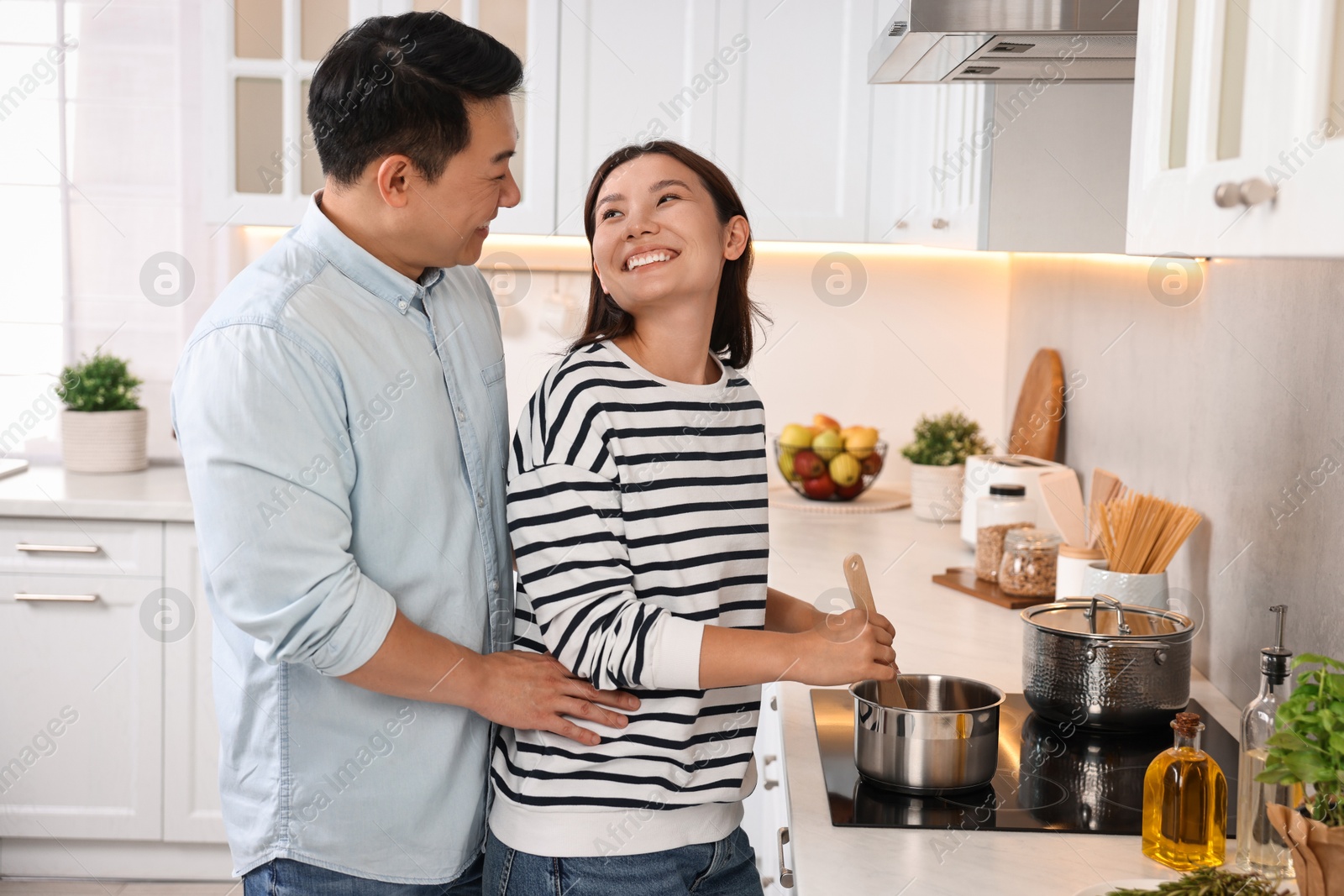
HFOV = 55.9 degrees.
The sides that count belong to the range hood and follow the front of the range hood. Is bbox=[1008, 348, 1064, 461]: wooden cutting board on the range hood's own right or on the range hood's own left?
on the range hood's own right

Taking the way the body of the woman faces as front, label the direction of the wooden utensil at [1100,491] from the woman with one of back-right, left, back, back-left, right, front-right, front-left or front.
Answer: left

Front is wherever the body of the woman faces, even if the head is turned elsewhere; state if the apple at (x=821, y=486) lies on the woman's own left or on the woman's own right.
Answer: on the woman's own left

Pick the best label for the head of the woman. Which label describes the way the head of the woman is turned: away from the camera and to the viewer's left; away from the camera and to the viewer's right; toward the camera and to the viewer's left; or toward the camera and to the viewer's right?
toward the camera and to the viewer's left

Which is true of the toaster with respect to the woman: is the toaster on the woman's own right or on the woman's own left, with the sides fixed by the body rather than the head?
on the woman's own left

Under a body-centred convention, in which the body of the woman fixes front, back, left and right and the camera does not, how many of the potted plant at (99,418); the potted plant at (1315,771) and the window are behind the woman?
2

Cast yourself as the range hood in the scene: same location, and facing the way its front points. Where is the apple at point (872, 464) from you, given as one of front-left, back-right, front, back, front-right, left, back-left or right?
right

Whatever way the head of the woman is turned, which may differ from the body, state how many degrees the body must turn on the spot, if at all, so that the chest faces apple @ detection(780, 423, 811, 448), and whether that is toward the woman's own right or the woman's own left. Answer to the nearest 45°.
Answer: approximately 135° to the woman's own left

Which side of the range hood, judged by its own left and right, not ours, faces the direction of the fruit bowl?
right

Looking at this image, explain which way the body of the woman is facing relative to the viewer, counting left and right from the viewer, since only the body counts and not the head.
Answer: facing the viewer and to the right of the viewer

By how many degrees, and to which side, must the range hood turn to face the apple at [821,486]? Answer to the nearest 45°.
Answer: approximately 90° to its right

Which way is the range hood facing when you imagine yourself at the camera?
facing to the left of the viewer

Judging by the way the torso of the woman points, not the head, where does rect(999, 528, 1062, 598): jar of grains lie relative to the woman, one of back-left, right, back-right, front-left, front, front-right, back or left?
left
